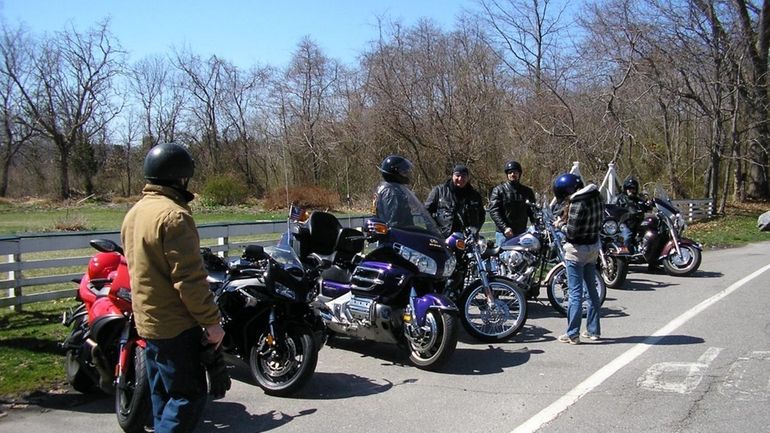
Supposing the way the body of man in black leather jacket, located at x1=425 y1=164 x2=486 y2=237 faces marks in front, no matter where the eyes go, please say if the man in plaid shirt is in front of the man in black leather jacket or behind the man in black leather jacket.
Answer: in front

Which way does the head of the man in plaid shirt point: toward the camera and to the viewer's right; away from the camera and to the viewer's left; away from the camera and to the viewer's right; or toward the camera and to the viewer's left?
away from the camera and to the viewer's left

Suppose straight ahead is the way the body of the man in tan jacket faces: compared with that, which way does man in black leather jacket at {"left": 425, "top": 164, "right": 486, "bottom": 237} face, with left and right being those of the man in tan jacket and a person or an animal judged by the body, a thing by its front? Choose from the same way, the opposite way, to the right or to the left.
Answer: the opposite way

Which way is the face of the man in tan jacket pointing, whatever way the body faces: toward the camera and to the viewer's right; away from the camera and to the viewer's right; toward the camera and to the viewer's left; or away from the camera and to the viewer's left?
away from the camera and to the viewer's right

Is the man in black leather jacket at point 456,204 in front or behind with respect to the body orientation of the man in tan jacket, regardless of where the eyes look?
in front

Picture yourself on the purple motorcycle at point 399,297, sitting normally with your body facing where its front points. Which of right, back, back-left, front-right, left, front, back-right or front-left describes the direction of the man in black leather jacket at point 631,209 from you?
left

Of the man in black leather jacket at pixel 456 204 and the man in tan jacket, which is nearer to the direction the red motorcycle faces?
the man in tan jacket

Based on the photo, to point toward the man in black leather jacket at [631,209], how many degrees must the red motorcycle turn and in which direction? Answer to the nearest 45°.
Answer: approximately 90° to its left

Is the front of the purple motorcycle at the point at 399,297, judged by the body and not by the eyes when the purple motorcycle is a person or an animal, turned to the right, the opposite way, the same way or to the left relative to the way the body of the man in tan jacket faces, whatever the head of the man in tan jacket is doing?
to the right

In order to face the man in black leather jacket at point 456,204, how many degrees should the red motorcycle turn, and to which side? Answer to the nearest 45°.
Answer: approximately 90° to its left
